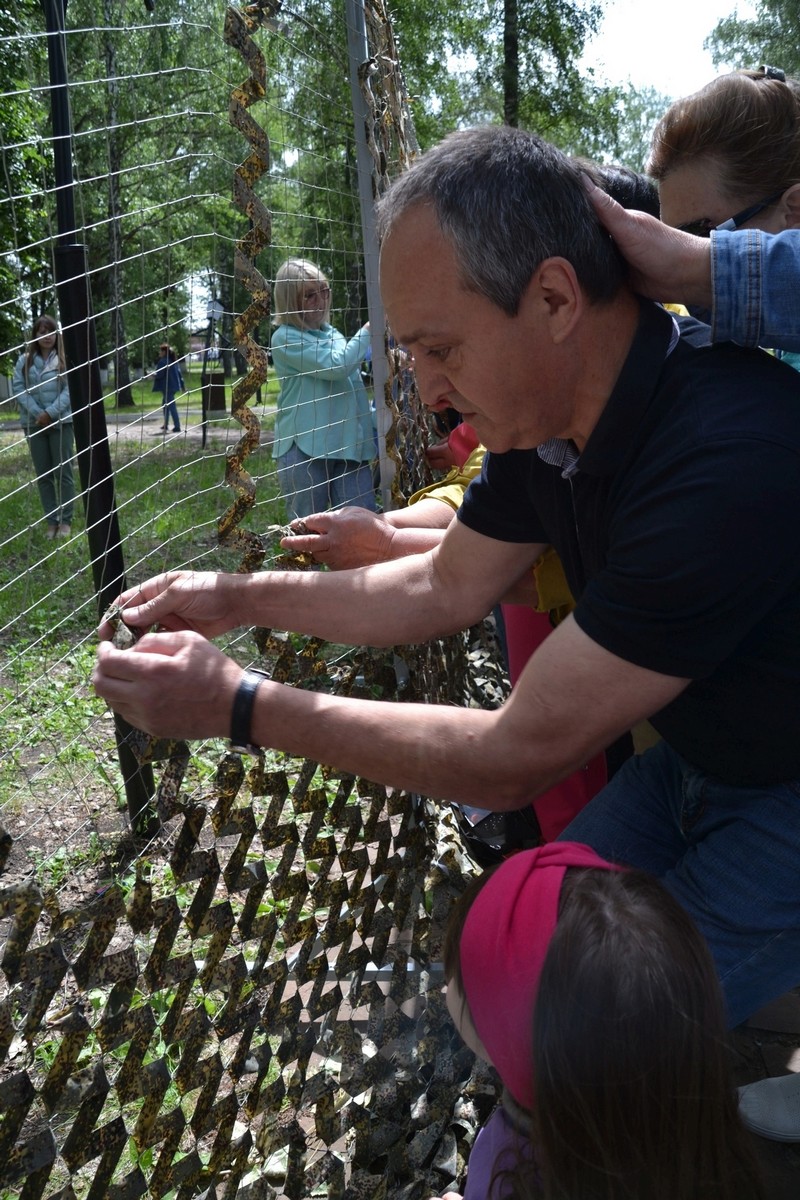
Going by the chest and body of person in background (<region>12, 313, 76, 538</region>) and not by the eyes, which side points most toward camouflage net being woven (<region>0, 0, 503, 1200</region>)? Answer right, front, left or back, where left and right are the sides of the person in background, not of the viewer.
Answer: front

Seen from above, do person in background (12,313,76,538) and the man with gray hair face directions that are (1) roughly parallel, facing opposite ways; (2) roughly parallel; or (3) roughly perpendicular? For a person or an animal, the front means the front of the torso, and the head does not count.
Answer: roughly perpendicular

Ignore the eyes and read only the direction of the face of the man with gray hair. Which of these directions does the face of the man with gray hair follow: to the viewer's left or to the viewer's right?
to the viewer's left

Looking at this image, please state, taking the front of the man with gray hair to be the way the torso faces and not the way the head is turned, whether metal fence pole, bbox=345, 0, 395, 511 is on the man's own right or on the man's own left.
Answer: on the man's own right

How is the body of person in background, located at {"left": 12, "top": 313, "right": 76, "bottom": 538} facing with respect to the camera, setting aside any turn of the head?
toward the camera

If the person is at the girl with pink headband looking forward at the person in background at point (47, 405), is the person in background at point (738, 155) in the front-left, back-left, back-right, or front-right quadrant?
front-right

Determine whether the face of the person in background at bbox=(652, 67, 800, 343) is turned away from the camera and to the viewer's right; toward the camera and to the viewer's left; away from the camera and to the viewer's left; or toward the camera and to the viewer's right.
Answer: toward the camera and to the viewer's left

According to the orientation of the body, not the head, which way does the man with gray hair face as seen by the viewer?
to the viewer's left

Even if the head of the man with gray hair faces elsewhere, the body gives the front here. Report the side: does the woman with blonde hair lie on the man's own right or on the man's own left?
on the man's own right

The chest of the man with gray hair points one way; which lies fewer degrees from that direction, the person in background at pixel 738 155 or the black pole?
the black pole

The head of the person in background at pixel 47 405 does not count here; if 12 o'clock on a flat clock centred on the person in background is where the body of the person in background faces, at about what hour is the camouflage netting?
The camouflage netting is roughly at 12 o'clock from the person in background.

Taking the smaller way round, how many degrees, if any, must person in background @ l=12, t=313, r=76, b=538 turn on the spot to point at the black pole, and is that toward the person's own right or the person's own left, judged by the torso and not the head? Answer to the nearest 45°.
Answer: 0° — they already face it

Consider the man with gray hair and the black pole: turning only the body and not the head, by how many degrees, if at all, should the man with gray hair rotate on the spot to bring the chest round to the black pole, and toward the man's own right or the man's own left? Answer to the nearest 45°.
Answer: approximately 45° to the man's own right

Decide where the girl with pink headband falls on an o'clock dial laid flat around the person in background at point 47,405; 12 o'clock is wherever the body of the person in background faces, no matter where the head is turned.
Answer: The girl with pink headband is roughly at 12 o'clock from the person in background.
